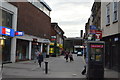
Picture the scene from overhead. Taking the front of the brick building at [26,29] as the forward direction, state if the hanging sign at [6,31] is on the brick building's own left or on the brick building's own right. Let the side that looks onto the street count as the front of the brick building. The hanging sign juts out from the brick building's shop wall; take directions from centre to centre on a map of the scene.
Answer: on the brick building's own right

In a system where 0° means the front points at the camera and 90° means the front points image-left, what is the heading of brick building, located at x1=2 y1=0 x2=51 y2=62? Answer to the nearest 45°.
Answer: approximately 315°

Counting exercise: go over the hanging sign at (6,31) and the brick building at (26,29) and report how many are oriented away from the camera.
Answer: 0

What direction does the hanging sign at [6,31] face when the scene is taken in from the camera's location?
facing the viewer and to the right of the viewer
